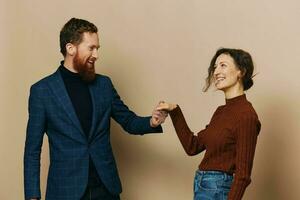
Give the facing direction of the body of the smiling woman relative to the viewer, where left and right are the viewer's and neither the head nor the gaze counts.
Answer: facing the viewer and to the left of the viewer

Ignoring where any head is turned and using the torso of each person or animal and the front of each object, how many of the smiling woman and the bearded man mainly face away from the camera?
0

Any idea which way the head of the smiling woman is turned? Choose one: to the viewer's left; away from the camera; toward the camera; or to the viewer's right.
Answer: to the viewer's left

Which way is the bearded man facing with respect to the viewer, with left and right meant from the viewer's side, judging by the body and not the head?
facing the viewer and to the right of the viewer

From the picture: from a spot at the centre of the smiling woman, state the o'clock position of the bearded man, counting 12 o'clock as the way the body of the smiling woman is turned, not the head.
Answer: The bearded man is roughly at 2 o'clock from the smiling woman.

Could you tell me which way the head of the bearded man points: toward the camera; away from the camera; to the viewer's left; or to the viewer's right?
to the viewer's right
